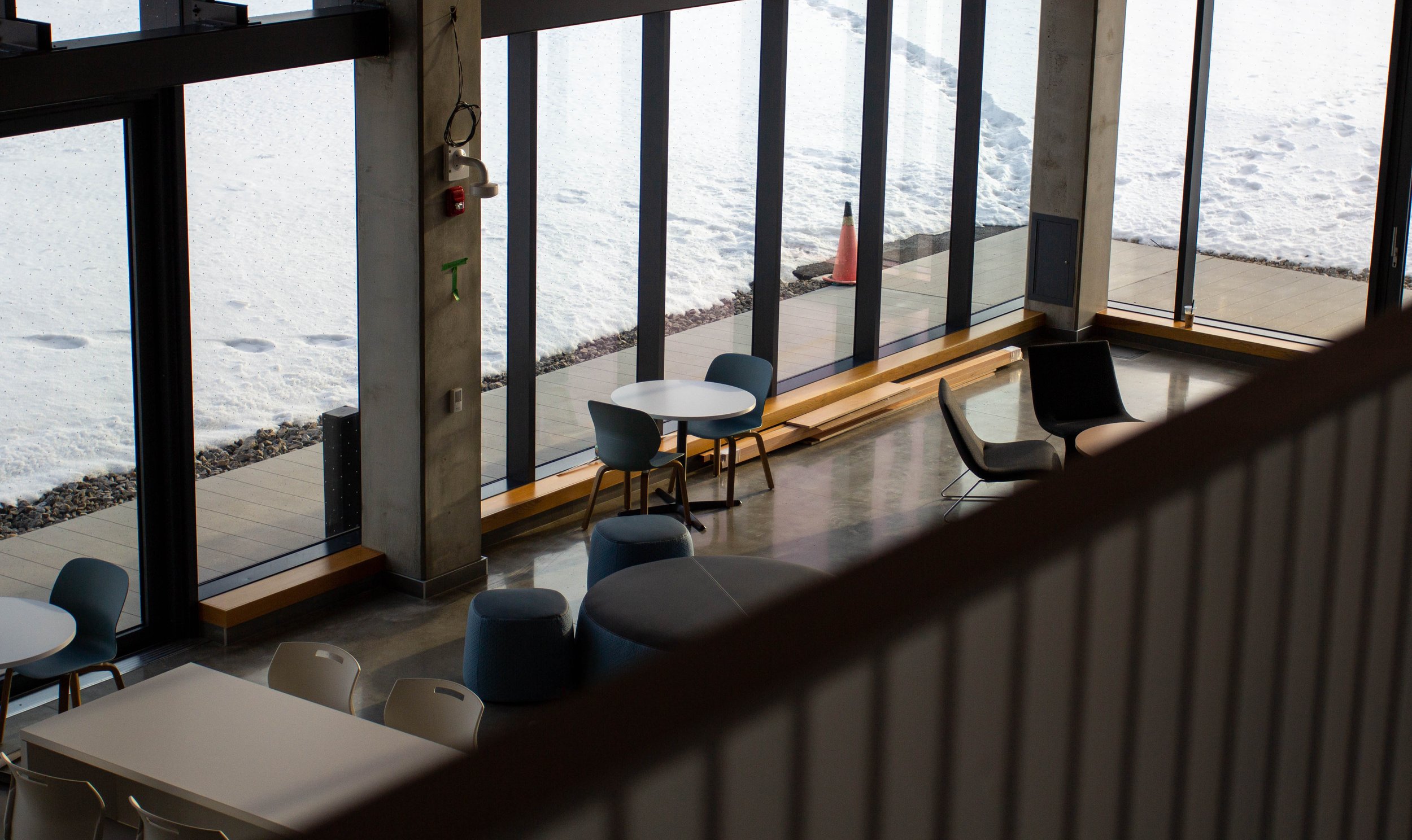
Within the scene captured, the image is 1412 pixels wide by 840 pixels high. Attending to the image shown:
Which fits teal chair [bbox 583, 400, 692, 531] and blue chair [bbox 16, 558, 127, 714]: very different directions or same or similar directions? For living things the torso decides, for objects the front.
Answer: very different directions

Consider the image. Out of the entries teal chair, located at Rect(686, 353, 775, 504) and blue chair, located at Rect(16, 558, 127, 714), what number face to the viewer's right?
0

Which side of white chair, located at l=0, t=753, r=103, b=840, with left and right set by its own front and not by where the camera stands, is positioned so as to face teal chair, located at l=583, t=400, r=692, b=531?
front

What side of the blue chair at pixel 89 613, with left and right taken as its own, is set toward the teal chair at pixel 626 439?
back

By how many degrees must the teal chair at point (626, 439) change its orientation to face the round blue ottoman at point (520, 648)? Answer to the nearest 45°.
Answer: approximately 135° to its right

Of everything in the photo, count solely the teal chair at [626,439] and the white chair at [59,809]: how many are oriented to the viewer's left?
0

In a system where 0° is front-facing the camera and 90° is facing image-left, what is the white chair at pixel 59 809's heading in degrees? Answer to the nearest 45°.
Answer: approximately 225°

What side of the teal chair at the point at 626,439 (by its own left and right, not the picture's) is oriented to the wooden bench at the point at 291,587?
back
